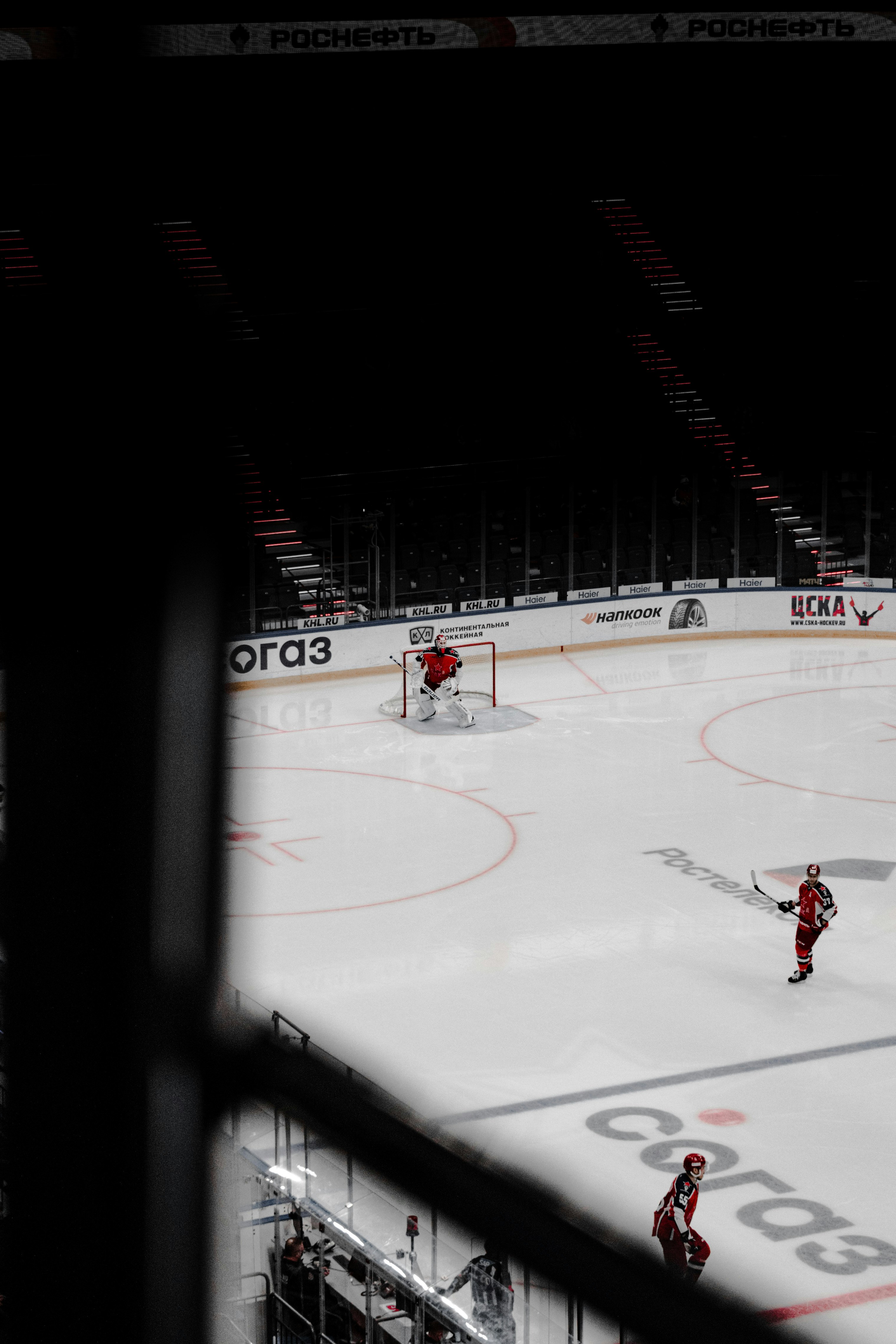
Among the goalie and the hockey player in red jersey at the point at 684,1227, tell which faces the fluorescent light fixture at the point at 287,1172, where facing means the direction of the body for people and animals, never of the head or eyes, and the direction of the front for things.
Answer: the goalie

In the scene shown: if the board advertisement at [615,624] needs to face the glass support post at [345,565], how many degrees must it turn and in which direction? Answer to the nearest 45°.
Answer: approximately 45° to its right

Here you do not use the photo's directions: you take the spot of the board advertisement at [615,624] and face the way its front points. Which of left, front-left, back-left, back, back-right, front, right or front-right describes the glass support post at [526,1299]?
front

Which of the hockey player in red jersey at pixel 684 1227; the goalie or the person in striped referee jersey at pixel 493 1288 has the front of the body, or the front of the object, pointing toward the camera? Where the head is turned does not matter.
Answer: the goalie

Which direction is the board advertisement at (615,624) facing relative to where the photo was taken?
toward the camera

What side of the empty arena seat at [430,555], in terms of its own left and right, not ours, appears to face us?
front

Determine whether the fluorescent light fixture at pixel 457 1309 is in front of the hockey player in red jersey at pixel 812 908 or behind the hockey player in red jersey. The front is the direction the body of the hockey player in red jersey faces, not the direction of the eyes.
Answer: in front

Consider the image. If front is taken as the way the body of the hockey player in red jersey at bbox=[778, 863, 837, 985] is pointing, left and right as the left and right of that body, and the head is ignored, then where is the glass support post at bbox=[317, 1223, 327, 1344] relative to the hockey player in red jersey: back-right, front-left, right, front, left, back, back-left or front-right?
front-left

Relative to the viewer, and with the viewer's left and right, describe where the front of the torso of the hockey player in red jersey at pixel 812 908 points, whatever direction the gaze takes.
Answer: facing the viewer and to the left of the viewer

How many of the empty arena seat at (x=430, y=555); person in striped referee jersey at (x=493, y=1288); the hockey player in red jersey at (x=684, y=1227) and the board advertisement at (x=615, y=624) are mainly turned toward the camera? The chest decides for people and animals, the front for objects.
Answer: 2

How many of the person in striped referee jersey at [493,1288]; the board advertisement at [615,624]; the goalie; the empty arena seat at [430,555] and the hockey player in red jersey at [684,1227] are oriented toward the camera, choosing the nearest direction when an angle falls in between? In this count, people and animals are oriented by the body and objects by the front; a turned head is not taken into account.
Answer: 3

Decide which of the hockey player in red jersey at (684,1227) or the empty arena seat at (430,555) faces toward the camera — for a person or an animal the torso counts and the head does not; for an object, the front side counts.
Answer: the empty arena seat

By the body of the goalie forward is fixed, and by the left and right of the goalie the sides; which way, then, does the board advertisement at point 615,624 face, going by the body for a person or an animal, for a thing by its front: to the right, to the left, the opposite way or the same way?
the same way

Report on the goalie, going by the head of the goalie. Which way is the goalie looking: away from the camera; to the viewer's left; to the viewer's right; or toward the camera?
toward the camera
